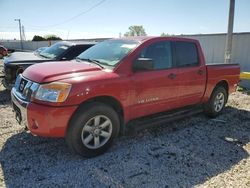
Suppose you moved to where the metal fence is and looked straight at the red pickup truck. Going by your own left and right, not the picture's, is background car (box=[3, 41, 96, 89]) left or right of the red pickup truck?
right

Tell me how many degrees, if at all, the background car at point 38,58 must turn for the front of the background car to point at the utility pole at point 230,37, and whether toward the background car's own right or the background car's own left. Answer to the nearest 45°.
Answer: approximately 135° to the background car's own left

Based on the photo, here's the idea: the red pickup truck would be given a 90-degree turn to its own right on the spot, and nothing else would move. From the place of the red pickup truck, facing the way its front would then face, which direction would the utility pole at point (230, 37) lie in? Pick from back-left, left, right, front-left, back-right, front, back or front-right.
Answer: right

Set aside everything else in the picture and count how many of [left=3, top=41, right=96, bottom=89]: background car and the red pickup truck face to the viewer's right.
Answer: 0

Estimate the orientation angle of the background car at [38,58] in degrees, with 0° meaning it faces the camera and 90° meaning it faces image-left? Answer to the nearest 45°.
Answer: approximately 45°

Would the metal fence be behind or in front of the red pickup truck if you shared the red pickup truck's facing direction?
behind

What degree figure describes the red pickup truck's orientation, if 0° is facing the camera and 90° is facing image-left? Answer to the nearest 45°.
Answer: approximately 45°

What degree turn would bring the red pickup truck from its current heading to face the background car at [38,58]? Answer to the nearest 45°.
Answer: approximately 90° to its right
